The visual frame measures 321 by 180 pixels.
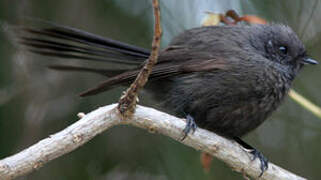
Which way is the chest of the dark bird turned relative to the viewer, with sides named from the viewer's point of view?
facing to the right of the viewer

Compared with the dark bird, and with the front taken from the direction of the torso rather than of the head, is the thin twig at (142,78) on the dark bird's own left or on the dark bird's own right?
on the dark bird's own right
